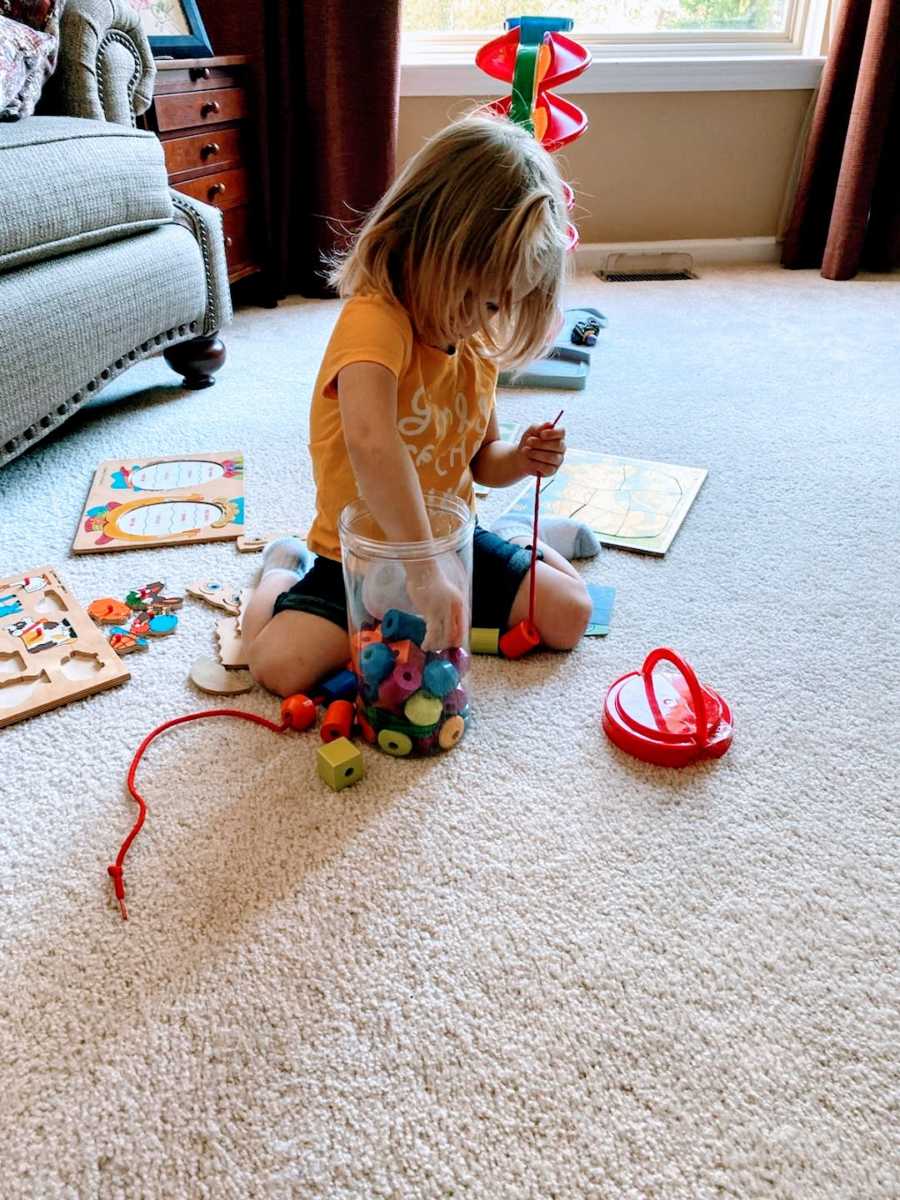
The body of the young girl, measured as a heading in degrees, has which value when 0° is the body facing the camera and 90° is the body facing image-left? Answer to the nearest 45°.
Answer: approximately 315°

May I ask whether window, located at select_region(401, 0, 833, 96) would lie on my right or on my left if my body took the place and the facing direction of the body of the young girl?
on my left

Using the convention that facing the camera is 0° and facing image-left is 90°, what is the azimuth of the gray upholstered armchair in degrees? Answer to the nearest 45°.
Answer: approximately 315°

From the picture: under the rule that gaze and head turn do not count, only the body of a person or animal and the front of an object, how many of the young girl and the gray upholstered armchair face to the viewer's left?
0

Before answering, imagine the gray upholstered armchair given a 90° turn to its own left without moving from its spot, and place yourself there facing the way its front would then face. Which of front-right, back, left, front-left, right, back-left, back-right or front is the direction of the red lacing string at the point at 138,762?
back-right

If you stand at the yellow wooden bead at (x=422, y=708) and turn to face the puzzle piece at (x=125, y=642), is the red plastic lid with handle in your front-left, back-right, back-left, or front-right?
back-right

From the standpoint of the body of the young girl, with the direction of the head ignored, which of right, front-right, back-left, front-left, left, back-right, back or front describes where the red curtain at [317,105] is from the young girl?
back-left
